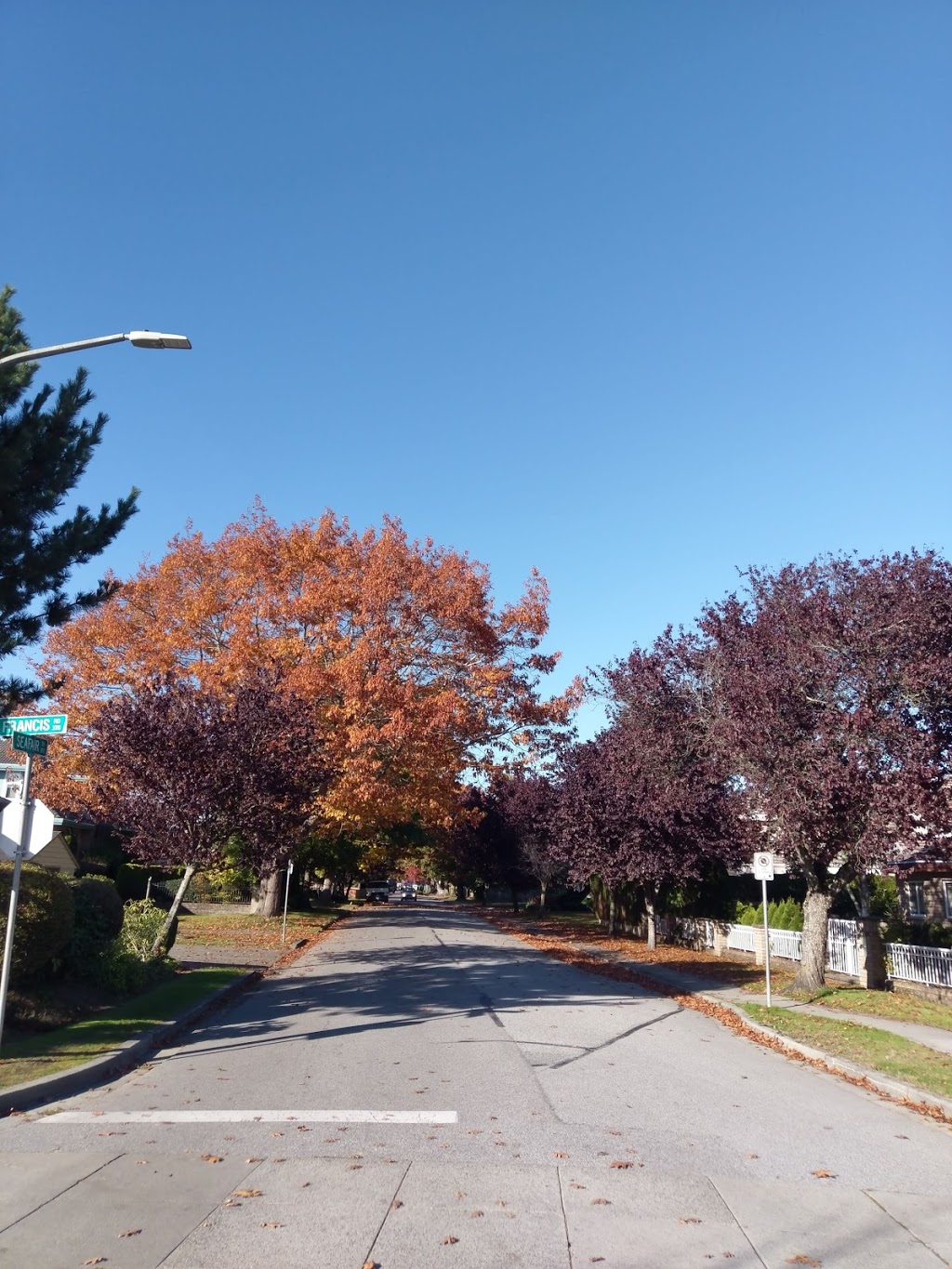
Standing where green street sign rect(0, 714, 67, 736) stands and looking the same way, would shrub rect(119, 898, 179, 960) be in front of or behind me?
behind

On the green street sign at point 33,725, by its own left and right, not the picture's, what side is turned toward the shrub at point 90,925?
back

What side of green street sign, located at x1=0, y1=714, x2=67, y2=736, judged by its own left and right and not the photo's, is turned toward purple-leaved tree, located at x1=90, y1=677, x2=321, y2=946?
back

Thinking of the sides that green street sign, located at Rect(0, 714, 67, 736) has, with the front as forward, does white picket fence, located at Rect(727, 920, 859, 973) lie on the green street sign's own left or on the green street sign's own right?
on the green street sign's own left

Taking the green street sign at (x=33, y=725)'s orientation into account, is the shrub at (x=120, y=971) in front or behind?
behind

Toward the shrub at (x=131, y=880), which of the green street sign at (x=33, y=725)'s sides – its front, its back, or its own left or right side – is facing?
back

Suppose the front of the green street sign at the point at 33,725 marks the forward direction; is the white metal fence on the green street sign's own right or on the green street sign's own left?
on the green street sign's own left

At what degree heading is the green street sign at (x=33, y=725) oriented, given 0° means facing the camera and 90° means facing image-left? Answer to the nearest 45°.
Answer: approximately 0°

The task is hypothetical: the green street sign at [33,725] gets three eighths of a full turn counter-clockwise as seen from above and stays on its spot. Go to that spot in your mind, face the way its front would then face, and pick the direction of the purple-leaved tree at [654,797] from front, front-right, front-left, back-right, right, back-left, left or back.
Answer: front
